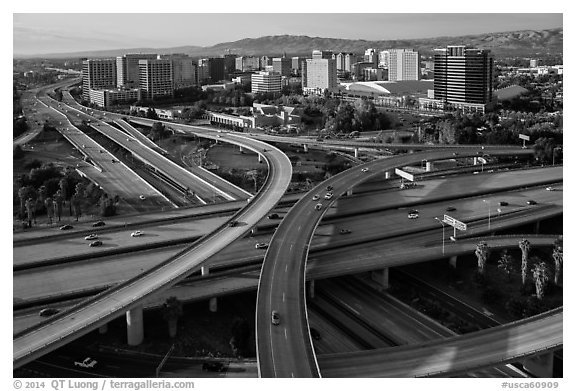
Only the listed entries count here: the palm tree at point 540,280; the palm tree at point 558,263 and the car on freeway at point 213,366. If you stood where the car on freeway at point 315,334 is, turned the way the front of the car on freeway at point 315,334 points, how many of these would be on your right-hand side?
1

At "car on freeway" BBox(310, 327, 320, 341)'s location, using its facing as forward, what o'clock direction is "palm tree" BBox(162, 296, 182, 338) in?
The palm tree is roughly at 4 o'clock from the car on freeway.

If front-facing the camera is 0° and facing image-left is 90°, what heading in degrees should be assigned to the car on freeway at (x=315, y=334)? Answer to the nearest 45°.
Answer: approximately 315°

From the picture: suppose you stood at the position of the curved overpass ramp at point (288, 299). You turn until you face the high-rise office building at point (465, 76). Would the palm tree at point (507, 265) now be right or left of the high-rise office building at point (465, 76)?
right

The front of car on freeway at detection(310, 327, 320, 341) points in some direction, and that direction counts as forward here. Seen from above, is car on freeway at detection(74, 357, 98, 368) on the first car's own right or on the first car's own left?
on the first car's own right

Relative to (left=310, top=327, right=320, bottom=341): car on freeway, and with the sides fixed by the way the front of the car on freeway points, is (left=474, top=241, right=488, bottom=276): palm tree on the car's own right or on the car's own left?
on the car's own left

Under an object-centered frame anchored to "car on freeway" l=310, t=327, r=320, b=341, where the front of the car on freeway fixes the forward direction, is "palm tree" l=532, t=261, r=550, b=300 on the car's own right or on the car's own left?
on the car's own left

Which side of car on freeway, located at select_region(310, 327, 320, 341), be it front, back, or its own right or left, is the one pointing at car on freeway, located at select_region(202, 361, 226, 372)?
right

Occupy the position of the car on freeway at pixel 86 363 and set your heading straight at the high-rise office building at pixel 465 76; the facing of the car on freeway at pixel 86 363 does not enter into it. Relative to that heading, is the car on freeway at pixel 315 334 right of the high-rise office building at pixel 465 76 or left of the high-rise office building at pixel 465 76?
right
